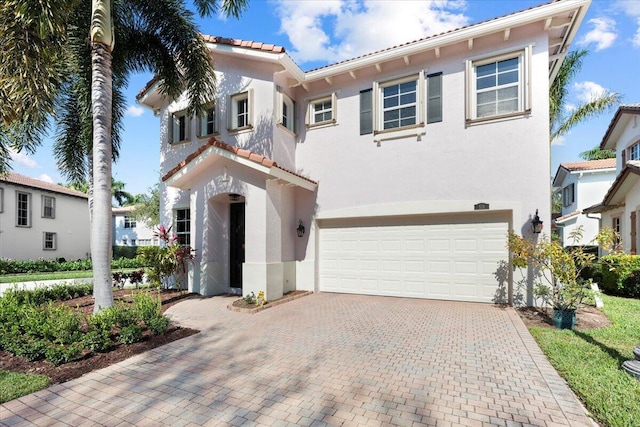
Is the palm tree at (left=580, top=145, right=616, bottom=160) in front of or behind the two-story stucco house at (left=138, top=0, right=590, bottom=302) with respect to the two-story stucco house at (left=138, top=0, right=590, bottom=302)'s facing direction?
behind

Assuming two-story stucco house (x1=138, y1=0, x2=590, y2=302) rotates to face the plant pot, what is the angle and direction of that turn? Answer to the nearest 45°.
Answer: approximately 45° to its left

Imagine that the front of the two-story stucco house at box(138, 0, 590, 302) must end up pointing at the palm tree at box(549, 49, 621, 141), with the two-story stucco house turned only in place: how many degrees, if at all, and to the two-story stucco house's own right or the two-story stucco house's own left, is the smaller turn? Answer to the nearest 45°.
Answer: approximately 135° to the two-story stucco house's own left

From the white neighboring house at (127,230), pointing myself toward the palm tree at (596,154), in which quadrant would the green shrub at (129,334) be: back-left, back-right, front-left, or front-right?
front-right

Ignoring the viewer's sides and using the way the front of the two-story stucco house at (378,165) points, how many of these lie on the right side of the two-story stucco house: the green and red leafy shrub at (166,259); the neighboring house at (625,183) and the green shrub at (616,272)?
1

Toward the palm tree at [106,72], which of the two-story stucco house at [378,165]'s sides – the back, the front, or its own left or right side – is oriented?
right

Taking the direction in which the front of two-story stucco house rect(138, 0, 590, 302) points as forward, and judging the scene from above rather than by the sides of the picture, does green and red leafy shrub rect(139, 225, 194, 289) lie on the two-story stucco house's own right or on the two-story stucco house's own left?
on the two-story stucco house's own right

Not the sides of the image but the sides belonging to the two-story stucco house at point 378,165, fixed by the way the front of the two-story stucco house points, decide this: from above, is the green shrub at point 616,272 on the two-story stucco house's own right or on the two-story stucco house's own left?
on the two-story stucco house's own left

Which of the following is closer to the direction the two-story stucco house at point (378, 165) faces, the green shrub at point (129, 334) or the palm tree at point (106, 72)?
the green shrub

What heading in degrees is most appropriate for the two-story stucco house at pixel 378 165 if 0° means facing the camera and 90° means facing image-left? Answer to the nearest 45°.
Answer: approximately 0°

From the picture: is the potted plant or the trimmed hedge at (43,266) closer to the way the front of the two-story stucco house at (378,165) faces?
the potted plant

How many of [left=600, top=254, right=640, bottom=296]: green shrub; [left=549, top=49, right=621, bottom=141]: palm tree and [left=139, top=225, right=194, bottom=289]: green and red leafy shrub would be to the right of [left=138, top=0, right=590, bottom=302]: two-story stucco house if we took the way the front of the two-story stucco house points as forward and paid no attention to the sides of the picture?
1
